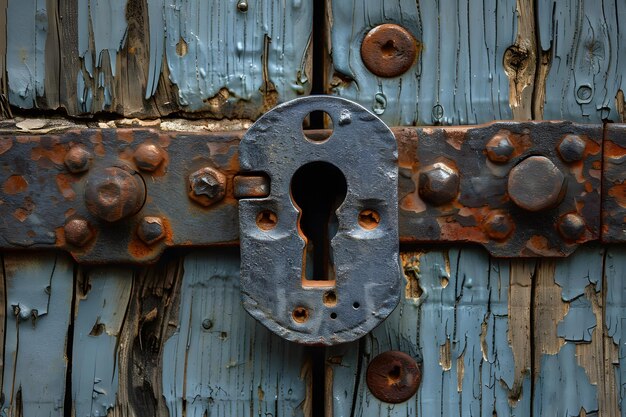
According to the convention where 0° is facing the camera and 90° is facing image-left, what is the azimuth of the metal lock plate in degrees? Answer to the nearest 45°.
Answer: approximately 0°
